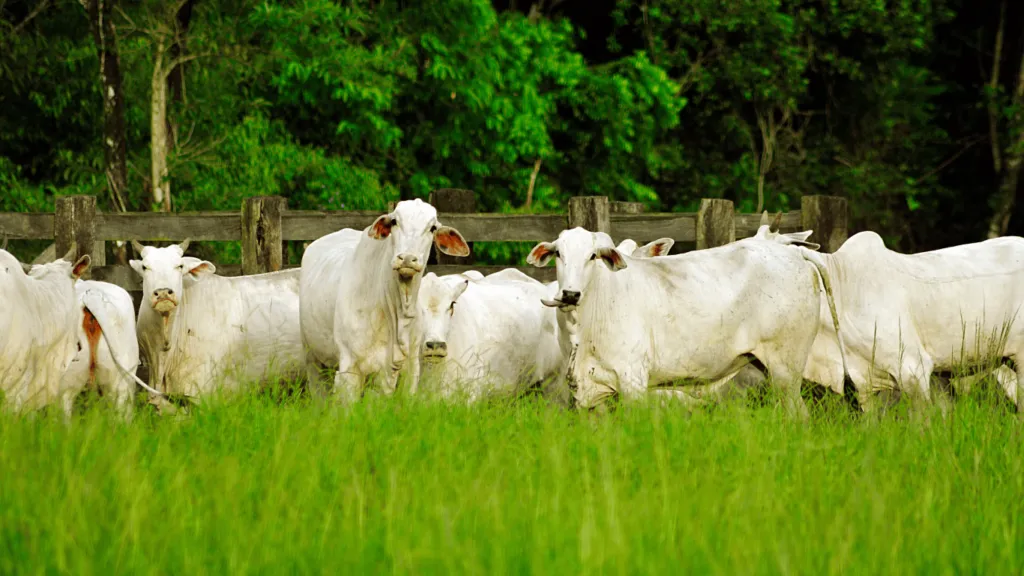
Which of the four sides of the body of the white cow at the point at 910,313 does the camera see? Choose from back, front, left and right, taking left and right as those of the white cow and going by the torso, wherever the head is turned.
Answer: left

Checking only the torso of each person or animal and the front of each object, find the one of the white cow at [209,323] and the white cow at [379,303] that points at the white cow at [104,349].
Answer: the white cow at [209,323]

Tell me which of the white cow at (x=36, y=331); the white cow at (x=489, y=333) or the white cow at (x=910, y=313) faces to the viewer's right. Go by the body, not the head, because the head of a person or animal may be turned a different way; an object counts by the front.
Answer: the white cow at (x=36, y=331)

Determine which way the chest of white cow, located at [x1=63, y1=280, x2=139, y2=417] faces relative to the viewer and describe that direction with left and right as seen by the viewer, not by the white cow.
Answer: facing away from the viewer and to the right of the viewer

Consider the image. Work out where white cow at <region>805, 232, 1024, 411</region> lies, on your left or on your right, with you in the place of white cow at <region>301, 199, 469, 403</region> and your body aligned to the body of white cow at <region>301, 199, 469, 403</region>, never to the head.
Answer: on your left

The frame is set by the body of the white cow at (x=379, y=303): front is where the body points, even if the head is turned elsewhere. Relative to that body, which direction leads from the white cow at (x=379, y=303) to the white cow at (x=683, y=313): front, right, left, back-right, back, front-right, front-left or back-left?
front-left

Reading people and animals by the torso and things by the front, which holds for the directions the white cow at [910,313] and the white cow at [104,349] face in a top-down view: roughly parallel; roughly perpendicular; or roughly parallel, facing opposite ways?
roughly perpendicular

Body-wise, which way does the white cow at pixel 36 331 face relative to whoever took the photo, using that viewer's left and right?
facing to the right of the viewer

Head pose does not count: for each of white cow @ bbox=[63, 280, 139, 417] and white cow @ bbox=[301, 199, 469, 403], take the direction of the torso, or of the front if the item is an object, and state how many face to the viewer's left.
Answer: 0
